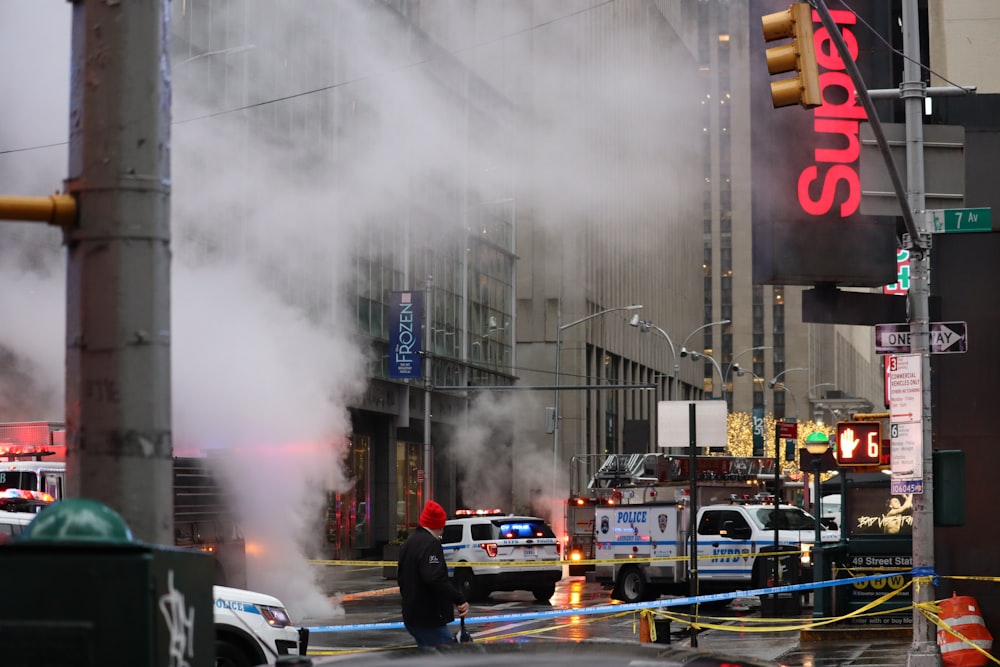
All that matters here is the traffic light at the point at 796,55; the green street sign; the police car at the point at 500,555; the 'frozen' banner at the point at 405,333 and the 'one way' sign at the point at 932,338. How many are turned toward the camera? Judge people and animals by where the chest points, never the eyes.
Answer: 3

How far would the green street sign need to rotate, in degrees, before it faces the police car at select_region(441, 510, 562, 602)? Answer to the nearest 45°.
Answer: approximately 135° to its right

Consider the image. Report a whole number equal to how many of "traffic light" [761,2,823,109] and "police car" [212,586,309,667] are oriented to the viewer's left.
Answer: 1

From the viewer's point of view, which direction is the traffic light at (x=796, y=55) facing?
to the viewer's left

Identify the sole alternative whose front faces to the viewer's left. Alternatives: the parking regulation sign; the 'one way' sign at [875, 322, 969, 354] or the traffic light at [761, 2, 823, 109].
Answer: the traffic light

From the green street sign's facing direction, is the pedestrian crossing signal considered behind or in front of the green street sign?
behind

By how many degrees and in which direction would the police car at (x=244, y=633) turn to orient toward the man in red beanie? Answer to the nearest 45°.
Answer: approximately 45° to its left

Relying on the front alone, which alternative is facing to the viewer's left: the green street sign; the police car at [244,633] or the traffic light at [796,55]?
the traffic light

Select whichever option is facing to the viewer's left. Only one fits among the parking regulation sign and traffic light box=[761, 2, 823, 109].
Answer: the traffic light

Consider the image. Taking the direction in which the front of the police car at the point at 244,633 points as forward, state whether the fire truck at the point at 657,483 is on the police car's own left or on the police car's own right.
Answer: on the police car's own left

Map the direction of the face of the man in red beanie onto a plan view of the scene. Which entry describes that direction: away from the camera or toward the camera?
away from the camera

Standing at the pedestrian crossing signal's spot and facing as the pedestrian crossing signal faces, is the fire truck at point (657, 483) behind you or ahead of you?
behind
